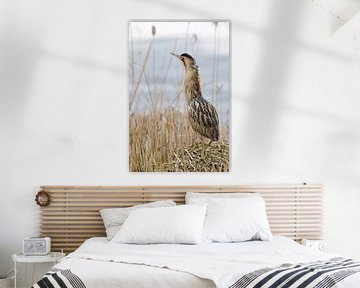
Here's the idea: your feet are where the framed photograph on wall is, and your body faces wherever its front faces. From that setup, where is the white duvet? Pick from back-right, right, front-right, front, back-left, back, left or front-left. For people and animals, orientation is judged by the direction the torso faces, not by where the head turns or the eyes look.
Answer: front

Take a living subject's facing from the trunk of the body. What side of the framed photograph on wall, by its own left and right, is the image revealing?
front

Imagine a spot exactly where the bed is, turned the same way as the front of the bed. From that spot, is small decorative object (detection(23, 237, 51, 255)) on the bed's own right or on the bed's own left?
on the bed's own right

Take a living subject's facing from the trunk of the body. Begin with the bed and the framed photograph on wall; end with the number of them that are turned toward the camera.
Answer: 2
